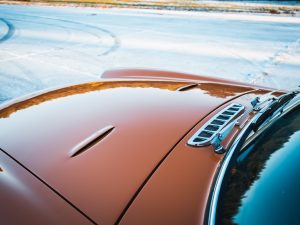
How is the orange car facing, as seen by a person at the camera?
facing away from the viewer and to the left of the viewer
